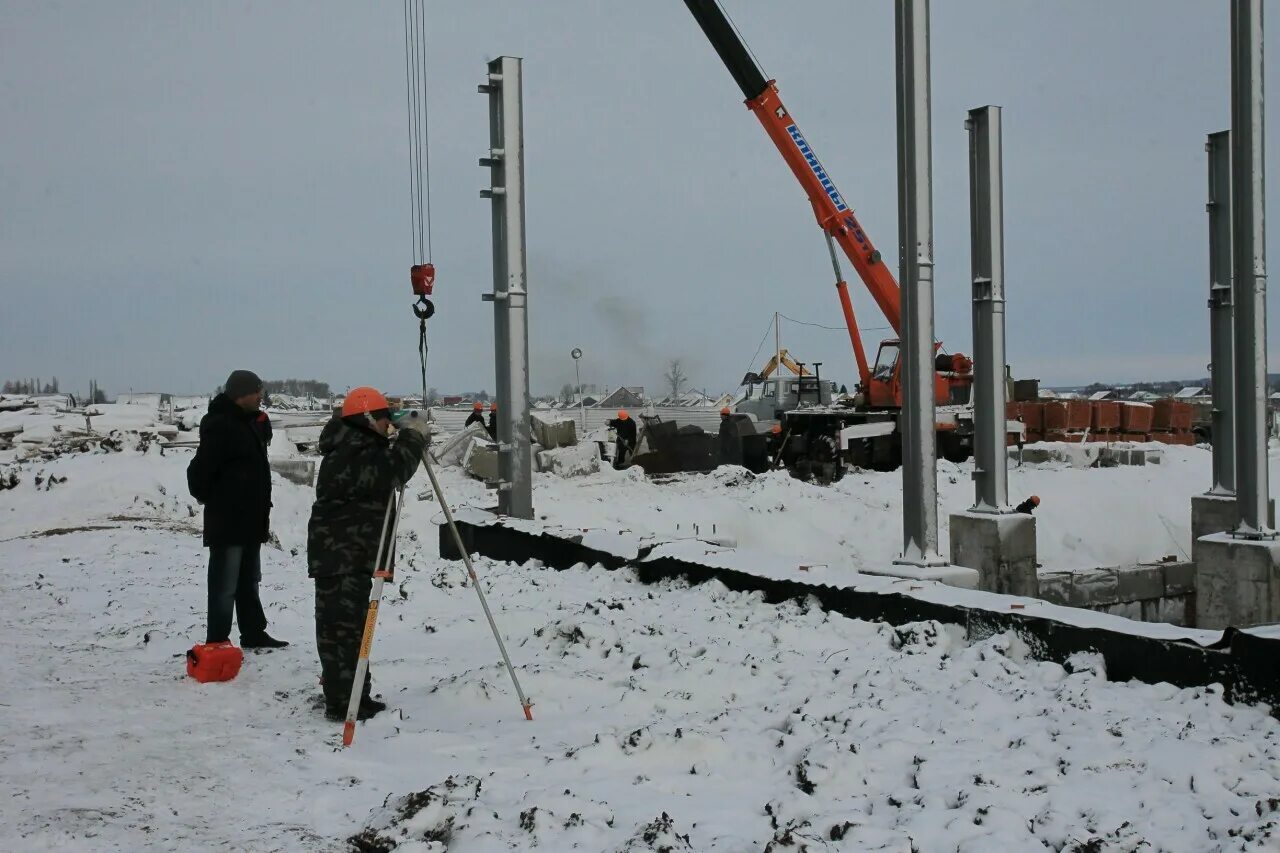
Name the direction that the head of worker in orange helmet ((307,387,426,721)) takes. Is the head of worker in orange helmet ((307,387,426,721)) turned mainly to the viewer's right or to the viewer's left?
to the viewer's right

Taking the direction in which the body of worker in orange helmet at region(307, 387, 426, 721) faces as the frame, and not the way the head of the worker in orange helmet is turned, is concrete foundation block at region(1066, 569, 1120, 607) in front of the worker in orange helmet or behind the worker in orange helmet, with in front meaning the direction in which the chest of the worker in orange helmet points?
in front

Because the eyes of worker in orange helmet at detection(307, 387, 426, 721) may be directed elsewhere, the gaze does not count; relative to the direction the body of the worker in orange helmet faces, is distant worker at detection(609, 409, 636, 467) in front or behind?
in front

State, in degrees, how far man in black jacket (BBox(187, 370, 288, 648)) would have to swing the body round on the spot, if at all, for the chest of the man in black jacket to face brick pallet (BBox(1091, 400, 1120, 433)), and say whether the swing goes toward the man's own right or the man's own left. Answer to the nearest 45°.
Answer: approximately 45° to the man's own left

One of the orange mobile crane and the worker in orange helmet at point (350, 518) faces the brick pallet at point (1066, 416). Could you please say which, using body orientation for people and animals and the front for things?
the worker in orange helmet

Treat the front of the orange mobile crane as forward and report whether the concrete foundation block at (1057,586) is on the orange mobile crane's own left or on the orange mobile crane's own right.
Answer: on the orange mobile crane's own left

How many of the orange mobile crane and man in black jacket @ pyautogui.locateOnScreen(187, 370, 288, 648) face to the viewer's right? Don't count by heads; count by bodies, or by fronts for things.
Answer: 1

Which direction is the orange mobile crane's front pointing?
to the viewer's left

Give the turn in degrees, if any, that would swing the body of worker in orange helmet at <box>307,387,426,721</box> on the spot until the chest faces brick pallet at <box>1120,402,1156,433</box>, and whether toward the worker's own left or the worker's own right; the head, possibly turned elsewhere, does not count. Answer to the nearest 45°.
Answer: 0° — they already face it

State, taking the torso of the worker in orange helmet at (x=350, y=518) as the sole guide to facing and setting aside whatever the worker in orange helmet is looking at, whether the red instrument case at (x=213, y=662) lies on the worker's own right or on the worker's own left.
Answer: on the worker's own left

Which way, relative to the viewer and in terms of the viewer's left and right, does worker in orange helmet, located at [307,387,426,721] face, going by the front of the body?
facing away from the viewer and to the right of the viewer

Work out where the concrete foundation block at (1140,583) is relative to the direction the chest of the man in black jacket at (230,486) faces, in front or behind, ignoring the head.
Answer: in front

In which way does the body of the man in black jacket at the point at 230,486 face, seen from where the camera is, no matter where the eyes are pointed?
to the viewer's right

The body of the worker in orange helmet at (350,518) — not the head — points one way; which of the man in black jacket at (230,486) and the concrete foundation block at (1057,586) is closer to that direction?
the concrete foundation block
